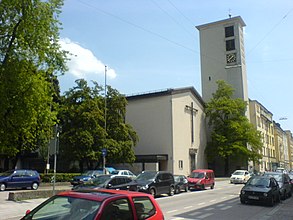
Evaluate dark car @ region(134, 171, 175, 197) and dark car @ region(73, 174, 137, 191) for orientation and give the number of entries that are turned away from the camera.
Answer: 0

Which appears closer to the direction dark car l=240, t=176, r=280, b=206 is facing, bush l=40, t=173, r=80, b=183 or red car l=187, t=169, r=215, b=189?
the bush

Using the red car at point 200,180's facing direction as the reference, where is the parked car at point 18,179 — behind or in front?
in front

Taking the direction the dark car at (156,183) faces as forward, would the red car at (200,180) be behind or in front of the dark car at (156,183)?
behind

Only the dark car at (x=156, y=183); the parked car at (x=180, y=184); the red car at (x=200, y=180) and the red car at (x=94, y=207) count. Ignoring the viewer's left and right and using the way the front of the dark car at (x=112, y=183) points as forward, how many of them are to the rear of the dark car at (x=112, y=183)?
3

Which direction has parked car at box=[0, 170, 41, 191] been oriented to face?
to the viewer's left

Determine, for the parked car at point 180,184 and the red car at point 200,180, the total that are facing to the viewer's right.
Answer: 0

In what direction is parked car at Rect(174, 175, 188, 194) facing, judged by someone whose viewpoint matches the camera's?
facing the viewer and to the left of the viewer

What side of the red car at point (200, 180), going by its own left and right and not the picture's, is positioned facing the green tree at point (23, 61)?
front

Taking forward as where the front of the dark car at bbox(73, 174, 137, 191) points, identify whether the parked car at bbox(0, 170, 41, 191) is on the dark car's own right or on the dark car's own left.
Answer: on the dark car's own right
